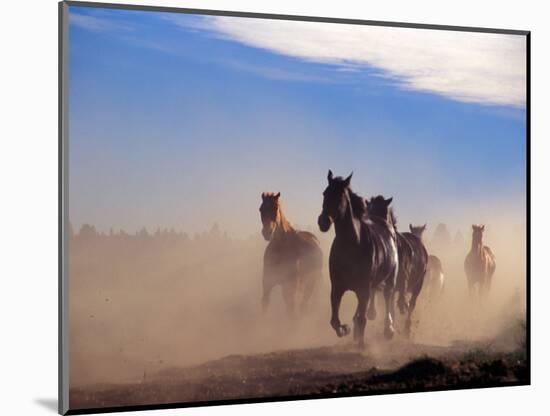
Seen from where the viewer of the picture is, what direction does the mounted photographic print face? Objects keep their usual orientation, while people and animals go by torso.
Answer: facing the viewer and to the right of the viewer
